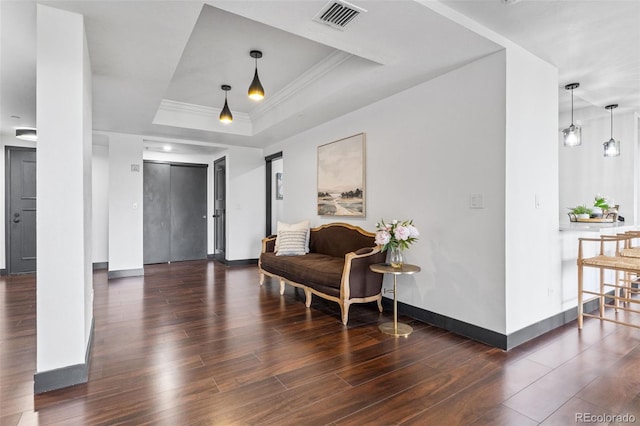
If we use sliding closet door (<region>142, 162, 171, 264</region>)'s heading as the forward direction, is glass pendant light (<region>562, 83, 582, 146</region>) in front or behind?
in front

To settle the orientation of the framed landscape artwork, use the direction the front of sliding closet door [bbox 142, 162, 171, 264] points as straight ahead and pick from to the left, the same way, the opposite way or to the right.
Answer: to the right

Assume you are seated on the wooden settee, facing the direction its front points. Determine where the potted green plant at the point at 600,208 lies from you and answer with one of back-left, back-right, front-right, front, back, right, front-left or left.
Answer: back-left

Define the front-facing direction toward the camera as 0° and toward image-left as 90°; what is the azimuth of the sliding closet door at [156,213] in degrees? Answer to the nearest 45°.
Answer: approximately 0°

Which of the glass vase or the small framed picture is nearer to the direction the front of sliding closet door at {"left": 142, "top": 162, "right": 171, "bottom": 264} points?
the glass vase

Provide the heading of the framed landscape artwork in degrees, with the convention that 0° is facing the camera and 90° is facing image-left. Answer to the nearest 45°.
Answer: approximately 45°

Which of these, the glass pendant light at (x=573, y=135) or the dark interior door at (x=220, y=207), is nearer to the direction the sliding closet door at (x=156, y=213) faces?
the glass pendant light

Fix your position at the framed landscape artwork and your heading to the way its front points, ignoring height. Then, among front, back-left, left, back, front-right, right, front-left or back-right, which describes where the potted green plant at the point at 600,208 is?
back-left

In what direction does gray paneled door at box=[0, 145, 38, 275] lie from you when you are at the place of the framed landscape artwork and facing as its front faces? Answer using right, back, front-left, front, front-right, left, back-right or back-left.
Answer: front-right

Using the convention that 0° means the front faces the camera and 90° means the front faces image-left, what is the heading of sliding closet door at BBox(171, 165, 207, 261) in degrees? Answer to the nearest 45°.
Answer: approximately 0°

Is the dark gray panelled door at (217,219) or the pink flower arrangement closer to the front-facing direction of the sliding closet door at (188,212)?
the pink flower arrangement

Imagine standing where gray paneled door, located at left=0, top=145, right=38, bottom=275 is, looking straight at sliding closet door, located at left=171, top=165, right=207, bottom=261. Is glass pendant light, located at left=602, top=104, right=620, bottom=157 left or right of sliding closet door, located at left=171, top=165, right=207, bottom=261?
right

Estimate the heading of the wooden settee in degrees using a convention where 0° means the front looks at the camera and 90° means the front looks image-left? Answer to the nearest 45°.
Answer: approximately 45°
